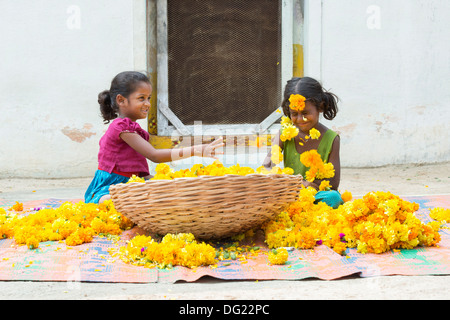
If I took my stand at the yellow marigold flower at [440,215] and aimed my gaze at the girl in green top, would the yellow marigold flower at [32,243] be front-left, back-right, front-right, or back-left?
front-left

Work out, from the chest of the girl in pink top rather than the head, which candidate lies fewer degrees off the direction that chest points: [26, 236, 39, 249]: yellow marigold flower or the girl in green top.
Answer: the girl in green top

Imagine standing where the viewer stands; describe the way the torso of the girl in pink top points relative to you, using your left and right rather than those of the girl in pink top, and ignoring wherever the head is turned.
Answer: facing to the right of the viewer

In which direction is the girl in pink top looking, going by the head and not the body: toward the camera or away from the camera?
toward the camera

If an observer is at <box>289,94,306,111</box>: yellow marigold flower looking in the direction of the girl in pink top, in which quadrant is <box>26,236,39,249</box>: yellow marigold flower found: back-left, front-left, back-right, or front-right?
front-left

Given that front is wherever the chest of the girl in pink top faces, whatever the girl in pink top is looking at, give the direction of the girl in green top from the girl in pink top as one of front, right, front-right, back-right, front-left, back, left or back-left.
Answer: front

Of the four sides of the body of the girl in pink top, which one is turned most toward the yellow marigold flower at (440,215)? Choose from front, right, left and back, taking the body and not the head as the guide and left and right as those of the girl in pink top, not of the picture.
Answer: front

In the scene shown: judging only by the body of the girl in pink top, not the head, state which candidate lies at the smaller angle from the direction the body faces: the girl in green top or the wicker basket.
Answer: the girl in green top

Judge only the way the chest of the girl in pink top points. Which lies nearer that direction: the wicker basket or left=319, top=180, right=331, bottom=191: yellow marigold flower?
the yellow marigold flower

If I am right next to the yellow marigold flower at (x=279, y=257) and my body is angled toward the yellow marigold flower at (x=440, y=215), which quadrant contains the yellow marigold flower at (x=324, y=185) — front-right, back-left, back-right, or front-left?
front-left

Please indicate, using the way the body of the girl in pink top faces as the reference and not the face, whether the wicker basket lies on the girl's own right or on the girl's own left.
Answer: on the girl's own right
